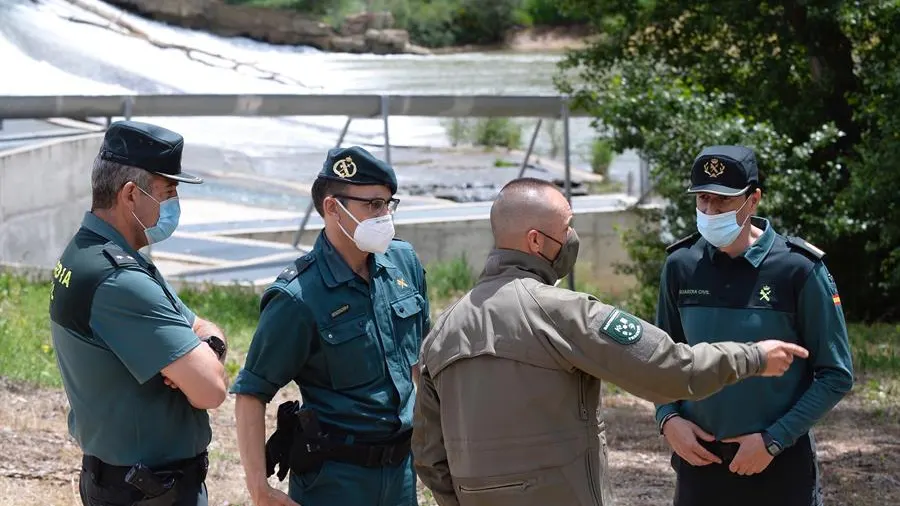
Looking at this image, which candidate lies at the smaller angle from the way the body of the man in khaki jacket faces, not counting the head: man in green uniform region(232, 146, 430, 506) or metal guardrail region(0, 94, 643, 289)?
the metal guardrail

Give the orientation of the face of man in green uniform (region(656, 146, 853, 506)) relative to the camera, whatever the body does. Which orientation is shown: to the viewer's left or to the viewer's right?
to the viewer's left

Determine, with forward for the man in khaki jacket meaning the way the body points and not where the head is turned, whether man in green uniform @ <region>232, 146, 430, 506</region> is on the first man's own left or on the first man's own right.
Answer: on the first man's own left

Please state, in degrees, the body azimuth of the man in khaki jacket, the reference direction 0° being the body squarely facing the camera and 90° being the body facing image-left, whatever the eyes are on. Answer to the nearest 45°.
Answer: approximately 225°

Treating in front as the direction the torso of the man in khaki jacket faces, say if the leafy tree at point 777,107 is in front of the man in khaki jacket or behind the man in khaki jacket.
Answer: in front

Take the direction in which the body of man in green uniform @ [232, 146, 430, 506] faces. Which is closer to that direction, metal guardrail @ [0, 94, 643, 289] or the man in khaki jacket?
the man in khaki jacket

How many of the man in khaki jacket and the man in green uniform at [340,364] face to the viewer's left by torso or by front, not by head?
0

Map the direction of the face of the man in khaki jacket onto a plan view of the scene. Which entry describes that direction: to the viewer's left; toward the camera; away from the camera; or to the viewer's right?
to the viewer's right

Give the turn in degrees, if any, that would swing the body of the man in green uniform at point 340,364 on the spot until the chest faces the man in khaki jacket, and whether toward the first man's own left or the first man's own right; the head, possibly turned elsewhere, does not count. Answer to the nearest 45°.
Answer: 0° — they already face them

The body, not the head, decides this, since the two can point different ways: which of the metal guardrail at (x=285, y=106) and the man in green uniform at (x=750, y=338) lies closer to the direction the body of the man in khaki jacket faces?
the man in green uniform

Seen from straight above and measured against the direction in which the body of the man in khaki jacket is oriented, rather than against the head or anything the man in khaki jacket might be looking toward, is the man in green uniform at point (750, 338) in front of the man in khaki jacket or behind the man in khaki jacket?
in front

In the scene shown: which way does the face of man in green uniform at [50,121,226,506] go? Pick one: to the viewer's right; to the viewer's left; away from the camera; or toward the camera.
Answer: to the viewer's right
